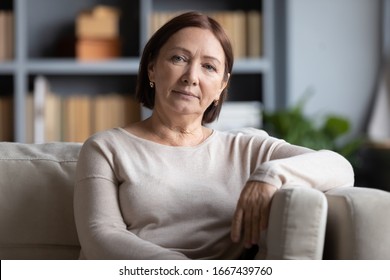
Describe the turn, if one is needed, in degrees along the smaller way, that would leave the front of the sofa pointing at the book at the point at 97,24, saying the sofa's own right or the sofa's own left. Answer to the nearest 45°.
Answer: approximately 180°

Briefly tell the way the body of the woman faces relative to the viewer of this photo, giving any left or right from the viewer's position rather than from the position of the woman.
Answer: facing the viewer

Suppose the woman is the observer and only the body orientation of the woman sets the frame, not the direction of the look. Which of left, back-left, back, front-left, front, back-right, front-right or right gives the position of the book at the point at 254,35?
back

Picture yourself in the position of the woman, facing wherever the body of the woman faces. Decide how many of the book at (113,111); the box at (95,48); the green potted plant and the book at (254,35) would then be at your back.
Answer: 4

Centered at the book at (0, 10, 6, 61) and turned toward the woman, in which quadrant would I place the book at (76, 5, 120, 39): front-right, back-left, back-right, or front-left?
front-left

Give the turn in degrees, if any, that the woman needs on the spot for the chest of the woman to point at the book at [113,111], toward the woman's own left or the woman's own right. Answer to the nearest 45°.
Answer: approximately 180°

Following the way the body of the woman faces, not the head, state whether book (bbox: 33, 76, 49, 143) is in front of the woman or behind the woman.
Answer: behind

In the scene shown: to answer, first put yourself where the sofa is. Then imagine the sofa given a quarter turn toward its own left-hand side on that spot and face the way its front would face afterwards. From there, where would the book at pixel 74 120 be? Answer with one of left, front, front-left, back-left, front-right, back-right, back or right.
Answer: left

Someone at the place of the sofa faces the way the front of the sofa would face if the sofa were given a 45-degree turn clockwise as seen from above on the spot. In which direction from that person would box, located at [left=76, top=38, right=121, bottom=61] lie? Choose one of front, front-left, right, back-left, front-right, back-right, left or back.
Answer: back-right

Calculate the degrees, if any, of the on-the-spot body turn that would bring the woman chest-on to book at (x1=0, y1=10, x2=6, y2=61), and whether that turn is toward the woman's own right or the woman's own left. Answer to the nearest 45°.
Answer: approximately 135° to the woman's own right

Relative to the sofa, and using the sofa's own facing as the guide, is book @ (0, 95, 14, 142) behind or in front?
behind

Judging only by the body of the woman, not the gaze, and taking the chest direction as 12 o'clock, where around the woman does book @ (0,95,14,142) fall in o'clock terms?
The book is roughly at 5 o'clock from the woman.

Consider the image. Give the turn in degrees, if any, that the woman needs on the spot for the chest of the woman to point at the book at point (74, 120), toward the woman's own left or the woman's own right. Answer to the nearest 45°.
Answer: approximately 180°

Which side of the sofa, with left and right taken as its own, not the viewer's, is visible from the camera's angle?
front

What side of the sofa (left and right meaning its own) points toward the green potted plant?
back

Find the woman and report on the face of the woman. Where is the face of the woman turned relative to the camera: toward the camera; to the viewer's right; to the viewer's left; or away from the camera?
toward the camera
